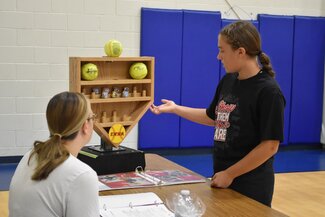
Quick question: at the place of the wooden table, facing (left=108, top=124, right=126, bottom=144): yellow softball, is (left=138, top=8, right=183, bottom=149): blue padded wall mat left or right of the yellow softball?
right

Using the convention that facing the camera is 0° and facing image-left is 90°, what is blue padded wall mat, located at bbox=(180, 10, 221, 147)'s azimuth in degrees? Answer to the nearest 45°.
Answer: approximately 0°

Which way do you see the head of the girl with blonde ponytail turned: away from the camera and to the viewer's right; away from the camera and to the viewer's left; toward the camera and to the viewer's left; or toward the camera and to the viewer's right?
away from the camera and to the viewer's right

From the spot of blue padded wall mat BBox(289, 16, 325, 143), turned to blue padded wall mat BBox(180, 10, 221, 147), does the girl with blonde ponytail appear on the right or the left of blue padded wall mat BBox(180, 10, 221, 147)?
left

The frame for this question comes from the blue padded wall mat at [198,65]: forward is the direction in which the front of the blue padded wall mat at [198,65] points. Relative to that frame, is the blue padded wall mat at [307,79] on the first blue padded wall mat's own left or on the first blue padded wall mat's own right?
on the first blue padded wall mat's own left

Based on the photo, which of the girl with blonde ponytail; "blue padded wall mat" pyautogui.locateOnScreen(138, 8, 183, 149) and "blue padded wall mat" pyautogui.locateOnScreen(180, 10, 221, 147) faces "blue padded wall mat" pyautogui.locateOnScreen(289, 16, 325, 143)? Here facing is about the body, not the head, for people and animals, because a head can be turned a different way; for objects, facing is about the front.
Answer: the girl with blonde ponytail

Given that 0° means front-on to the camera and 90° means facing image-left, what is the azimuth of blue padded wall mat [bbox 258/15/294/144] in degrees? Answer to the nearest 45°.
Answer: approximately 0°
